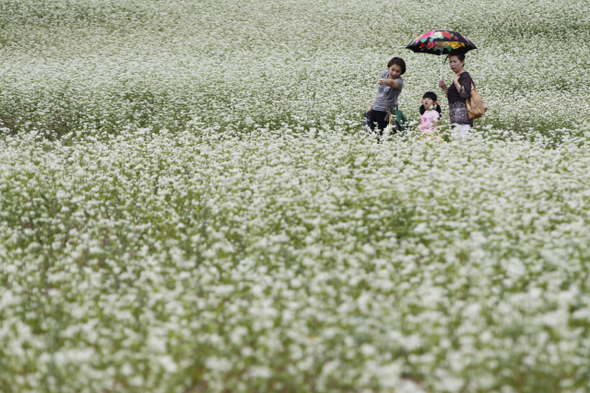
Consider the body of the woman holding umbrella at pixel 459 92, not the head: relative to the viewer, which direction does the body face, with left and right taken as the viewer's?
facing the viewer and to the left of the viewer
